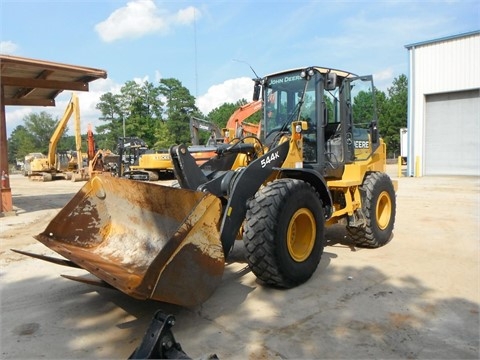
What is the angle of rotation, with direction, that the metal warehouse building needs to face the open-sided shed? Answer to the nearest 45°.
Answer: approximately 45° to its right

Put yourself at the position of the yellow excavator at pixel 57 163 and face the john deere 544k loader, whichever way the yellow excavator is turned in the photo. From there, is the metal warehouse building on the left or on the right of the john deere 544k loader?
left

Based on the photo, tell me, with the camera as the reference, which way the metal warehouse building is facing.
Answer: facing the viewer

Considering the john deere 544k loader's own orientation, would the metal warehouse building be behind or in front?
behind

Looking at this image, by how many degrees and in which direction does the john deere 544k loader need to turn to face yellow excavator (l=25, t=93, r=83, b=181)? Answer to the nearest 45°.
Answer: approximately 90° to its right

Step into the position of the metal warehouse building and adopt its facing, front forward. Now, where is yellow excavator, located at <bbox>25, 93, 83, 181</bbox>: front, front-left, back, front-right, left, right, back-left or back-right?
right

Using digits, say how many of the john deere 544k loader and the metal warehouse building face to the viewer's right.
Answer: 0

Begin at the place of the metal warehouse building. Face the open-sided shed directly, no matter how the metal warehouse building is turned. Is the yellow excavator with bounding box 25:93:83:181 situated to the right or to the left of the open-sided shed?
right

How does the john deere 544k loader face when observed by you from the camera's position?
facing the viewer and to the left of the viewer

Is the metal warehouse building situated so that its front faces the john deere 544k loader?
yes

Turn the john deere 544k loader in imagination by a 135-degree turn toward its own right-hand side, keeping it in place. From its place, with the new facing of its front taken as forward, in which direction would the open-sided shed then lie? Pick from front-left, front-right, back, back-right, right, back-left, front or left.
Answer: front-left
